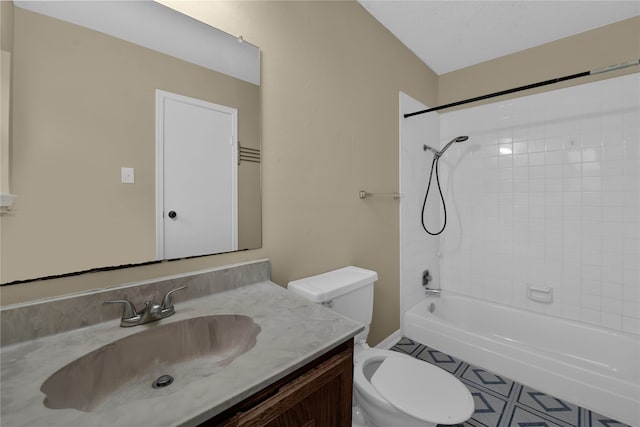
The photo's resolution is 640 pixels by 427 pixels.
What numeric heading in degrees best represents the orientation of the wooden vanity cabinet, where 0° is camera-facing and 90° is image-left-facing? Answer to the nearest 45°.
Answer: approximately 315°

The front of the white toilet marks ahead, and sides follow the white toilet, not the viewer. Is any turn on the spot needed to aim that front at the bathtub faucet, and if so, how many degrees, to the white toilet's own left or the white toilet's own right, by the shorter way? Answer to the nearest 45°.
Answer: approximately 135° to the white toilet's own left

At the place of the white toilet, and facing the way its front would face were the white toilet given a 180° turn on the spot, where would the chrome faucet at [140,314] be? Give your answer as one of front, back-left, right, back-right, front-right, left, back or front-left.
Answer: left

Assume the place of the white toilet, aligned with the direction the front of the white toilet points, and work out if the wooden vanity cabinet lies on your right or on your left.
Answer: on your right

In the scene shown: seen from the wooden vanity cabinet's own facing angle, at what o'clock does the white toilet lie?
The white toilet is roughly at 9 o'clock from the wooden vanity cabinet.

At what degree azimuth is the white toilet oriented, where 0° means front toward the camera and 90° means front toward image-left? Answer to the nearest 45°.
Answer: approximately 315°

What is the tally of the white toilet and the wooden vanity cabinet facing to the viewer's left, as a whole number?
0

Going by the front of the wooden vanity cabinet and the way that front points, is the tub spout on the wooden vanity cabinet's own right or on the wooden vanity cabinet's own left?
on the wooden vanity cabinet's own left

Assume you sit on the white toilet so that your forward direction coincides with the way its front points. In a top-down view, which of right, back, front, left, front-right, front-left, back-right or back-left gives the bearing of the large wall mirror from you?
right
